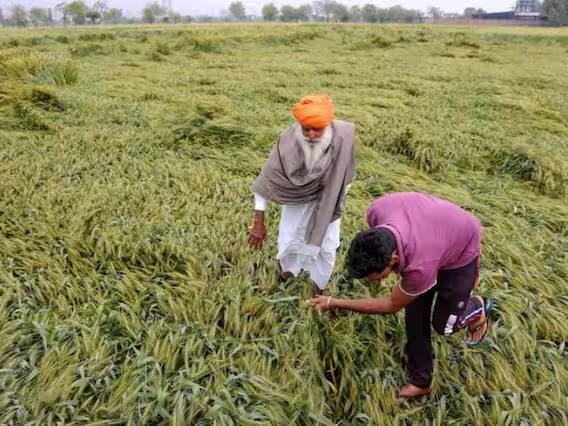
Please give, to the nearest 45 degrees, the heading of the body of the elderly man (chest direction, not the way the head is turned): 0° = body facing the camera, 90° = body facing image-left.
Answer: approximately 0°
